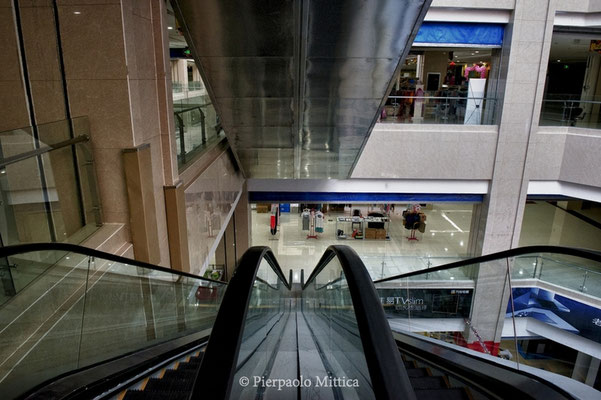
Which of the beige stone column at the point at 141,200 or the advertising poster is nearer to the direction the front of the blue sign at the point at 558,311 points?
the beige stone column

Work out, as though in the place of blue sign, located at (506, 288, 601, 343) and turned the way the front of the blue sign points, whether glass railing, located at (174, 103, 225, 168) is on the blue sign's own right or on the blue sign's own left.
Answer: on the blue sign's own right

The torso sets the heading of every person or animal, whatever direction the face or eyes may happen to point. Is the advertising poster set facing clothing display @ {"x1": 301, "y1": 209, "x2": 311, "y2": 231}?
no

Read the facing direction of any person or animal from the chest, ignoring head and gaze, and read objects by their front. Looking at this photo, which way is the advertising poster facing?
toward the camera

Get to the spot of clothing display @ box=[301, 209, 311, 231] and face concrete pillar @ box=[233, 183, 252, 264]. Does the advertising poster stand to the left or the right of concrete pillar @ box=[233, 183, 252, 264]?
left

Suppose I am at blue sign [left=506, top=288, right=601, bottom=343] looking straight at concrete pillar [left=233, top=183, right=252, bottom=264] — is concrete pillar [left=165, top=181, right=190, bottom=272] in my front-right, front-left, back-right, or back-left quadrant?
front-left

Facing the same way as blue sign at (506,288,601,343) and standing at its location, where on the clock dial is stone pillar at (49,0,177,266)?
The stone pillar is roughly at 1 o'clock from the blue sign.

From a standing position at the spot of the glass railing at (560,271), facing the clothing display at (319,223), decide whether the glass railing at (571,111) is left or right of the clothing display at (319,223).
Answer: right

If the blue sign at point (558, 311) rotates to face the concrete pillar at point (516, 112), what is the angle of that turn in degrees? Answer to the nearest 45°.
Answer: approximately 45° to its right

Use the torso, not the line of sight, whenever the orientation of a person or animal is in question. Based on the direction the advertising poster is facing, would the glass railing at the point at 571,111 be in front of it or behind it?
behind

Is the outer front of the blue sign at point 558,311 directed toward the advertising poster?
no

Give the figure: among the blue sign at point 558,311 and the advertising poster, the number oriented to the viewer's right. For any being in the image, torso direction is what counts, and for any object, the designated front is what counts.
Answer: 0

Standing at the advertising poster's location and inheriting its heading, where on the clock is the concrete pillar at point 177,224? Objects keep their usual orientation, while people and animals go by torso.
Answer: The concrete pillar is roughly at 3 o'clock from the advertising poster.

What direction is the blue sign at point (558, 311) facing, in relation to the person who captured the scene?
facing the viewer and to the left of the viewer

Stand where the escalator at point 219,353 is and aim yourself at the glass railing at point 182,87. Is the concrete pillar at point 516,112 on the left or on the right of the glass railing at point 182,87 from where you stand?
right

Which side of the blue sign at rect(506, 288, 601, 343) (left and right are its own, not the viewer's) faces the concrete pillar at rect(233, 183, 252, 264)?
right

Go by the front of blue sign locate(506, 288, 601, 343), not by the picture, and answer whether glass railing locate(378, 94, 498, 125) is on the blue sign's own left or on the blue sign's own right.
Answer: on the blue sign's own right

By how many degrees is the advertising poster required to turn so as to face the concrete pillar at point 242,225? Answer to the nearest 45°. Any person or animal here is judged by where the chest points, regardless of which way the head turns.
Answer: approximately 135° to its right
